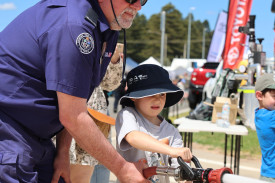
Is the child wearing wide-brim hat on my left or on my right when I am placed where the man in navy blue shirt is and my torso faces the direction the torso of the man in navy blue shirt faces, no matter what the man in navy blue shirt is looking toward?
on my left

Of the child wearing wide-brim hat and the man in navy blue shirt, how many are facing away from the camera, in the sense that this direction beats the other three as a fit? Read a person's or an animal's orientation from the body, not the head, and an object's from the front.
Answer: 0

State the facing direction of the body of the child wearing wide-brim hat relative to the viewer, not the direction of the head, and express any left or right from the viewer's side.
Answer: facing the viewer and to the right of the viewer

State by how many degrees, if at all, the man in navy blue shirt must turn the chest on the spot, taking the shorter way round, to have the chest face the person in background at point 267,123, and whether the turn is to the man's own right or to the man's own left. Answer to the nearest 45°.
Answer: approximately 45° to the man's own left

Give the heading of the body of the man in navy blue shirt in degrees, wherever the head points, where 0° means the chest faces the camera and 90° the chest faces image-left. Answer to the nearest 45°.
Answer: approximately 270°

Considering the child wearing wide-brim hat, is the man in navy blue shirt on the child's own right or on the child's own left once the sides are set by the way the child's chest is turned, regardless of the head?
on the child's own right

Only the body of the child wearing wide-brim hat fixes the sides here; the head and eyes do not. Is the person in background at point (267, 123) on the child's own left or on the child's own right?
on the child's own left

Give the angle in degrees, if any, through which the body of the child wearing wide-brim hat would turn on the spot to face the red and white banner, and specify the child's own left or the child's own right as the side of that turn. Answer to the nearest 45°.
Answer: approximately 135° to the child's own left

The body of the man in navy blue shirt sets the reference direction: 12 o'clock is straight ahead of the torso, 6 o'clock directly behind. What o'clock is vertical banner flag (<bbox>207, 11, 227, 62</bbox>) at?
The vertical banner flag is roughly at 10 o'clock from the man in navy blue shirt.

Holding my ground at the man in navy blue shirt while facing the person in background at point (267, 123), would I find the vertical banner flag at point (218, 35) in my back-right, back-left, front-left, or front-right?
front-left

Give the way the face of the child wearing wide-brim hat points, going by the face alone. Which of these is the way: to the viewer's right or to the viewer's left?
to the viewer's right
